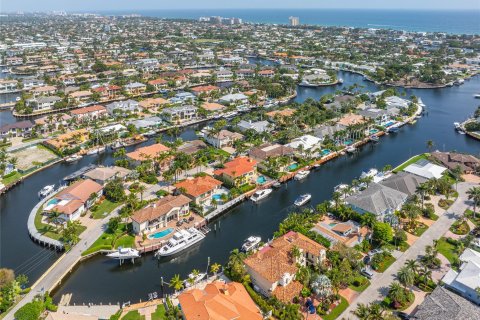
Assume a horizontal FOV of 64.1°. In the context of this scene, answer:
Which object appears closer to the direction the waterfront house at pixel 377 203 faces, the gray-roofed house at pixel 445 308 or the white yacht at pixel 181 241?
the gray-roofed house

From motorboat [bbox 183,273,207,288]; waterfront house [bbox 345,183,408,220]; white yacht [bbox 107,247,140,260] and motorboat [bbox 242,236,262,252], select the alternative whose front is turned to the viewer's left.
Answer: the white yacht

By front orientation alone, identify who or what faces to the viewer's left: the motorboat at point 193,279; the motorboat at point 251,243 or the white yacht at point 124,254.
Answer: the white yacht

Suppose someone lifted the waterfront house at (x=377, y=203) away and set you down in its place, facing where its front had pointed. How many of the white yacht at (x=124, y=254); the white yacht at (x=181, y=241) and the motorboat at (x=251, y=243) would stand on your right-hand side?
3

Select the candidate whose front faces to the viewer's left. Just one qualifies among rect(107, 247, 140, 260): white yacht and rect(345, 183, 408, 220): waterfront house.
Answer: the white yacht

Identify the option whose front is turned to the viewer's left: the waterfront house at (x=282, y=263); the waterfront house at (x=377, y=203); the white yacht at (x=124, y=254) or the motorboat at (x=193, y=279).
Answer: the white yacht

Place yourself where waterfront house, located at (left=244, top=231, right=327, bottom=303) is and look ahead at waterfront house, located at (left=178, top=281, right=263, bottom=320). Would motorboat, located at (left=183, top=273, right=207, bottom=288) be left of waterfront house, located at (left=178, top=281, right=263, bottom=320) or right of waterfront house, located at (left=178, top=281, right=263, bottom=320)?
right

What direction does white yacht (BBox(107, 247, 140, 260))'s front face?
to the viewer's left

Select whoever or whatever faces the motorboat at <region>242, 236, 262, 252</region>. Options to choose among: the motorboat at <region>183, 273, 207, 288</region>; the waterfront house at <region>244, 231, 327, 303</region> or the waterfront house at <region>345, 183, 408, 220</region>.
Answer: the motorboat at <region>183, 273, 207, 288</region>

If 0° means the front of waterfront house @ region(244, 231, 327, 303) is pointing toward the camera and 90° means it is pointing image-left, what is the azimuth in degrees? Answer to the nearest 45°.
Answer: approximately 315°

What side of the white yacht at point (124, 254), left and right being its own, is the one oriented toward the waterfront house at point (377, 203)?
back
